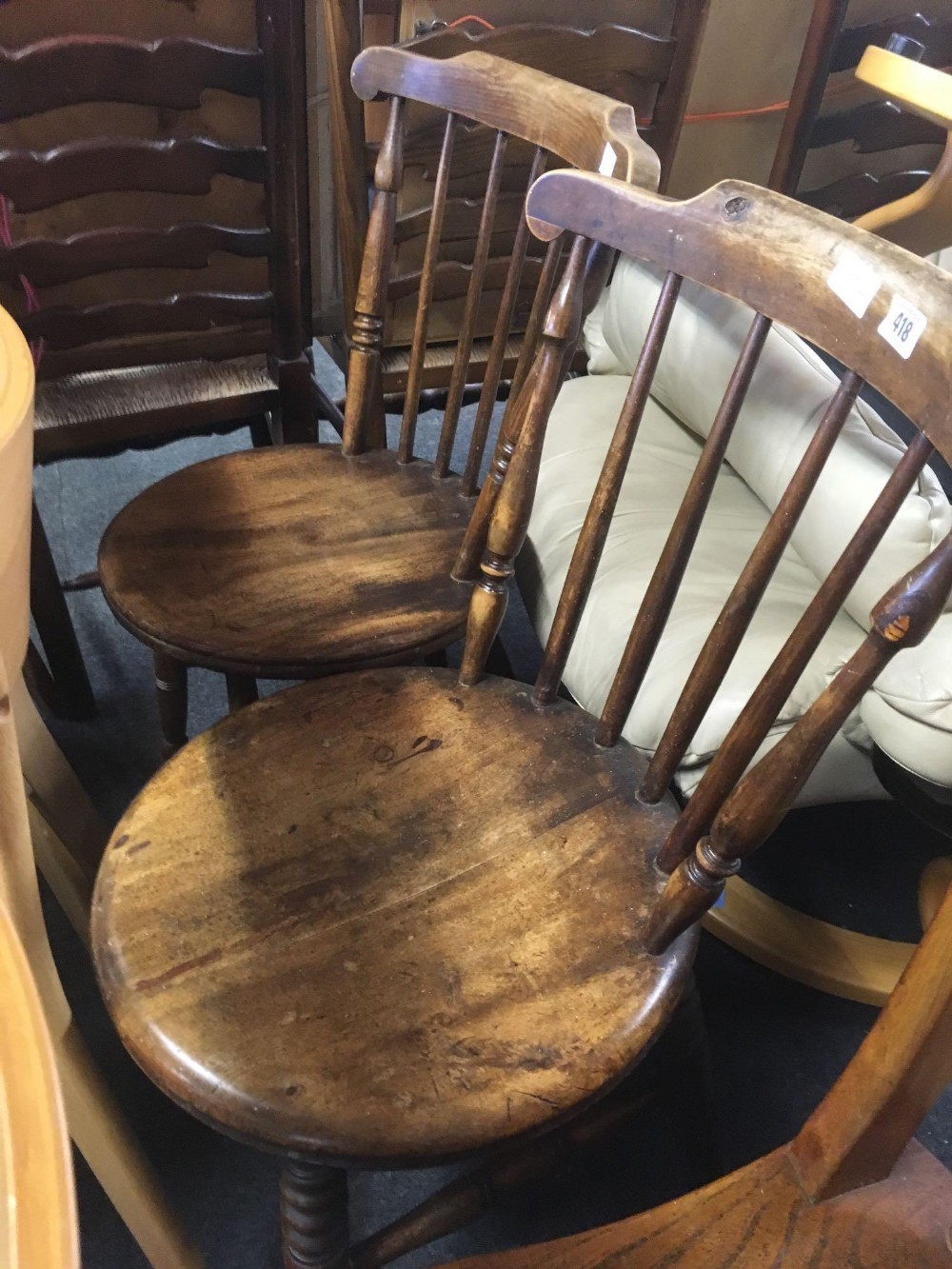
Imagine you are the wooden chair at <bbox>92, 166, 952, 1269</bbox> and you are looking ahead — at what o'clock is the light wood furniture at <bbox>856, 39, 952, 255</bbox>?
The light wood furniture is roughly at 5 o'clock from the wooden chair.

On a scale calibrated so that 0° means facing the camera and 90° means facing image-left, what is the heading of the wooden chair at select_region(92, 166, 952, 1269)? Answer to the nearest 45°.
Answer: approximately 45°
